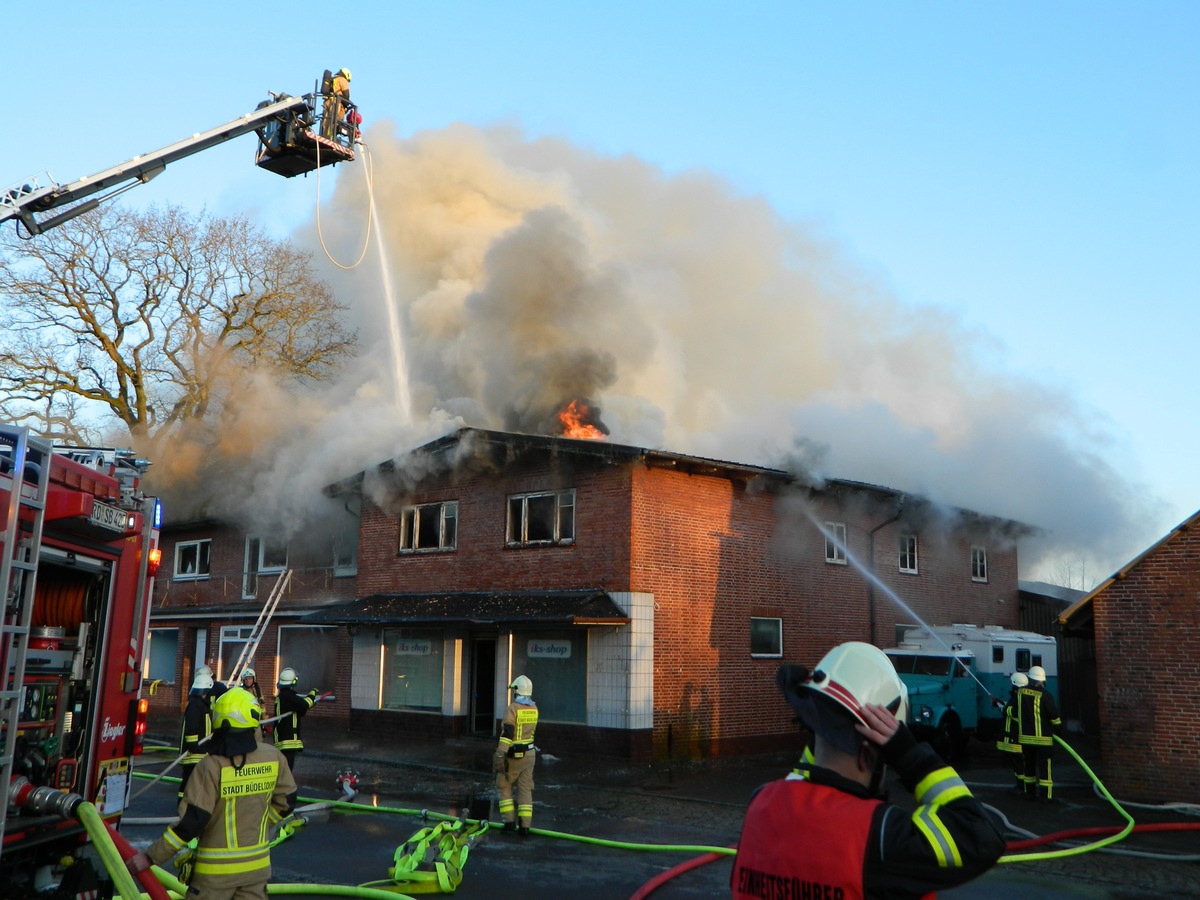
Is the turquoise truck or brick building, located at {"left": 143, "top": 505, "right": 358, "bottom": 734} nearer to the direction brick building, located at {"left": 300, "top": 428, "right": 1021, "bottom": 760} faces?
the brick building

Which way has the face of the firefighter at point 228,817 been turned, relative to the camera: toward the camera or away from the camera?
away from the camera

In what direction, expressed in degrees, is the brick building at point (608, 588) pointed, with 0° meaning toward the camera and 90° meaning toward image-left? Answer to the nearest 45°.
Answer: approximately 45°

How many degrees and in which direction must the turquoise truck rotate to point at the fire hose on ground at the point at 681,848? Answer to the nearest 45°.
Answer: approximately 45° to its left

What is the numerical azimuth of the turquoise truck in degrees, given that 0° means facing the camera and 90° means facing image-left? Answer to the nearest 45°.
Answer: approximately 45°
